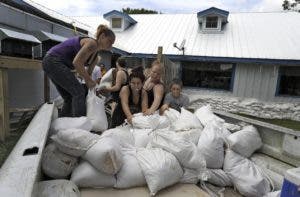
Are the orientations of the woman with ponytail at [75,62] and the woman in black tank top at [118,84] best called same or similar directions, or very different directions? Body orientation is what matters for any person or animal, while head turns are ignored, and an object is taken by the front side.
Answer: very different directions

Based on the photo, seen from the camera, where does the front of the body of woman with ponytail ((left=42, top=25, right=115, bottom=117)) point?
to the viewer's right

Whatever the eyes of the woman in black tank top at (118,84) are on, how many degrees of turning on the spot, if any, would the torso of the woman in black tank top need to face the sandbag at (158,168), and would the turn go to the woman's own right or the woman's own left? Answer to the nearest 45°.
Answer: approximately 90° to the woman's own left

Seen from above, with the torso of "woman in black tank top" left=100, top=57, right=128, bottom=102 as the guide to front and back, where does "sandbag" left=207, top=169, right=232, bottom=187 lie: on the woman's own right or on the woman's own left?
on the woman's own left

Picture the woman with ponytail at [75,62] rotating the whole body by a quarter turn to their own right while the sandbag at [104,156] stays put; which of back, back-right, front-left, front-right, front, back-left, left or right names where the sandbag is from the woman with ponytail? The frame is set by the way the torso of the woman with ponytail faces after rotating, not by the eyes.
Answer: front

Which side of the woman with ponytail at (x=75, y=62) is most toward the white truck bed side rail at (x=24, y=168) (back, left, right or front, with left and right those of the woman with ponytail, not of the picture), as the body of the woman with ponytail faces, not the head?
right

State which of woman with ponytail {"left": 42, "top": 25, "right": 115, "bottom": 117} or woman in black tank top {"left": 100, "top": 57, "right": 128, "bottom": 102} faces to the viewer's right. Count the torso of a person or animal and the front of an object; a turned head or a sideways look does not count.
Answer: the woman with ponytail

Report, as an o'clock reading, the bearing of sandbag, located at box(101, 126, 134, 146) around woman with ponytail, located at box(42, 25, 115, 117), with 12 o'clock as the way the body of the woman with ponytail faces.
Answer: The sandbag is roughly at 2 o'clock from the woman with ponytail.

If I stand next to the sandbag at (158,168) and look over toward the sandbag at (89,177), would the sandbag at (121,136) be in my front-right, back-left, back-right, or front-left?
front-right

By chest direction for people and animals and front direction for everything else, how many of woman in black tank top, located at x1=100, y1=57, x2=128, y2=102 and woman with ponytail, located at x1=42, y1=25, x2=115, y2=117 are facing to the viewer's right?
1

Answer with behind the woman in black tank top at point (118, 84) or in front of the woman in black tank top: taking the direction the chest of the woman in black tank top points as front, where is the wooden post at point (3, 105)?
in front

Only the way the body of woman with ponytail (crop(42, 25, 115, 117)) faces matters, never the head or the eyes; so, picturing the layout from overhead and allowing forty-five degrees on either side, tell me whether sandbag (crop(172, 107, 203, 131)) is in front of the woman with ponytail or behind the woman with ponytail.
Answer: in front

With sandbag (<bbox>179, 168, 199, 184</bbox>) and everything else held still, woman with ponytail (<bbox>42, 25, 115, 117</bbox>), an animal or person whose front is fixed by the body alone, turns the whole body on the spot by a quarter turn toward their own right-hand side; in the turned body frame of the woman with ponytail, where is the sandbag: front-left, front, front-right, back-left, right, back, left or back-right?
front-left

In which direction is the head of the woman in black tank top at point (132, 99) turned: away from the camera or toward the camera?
toward the camera
